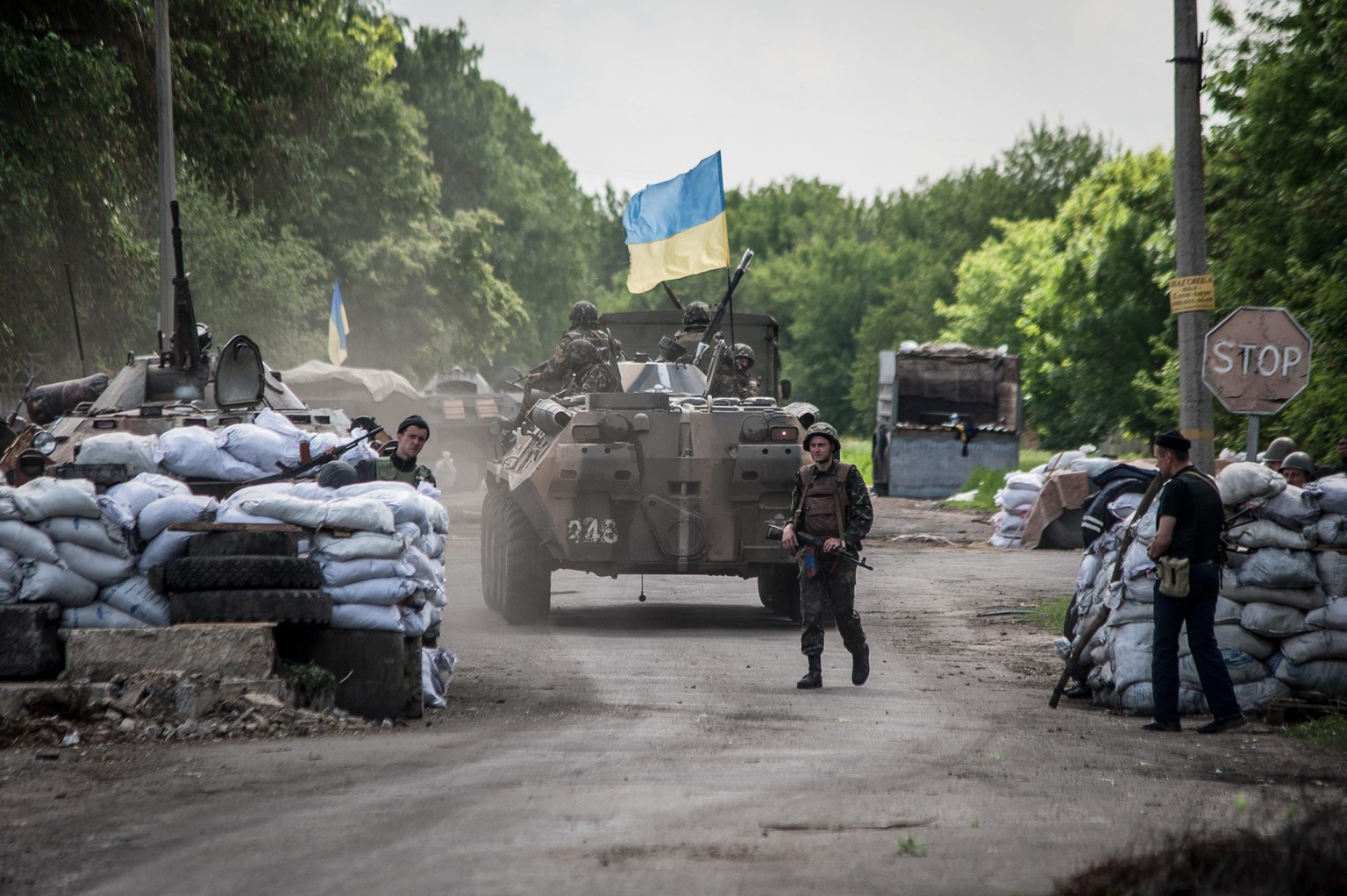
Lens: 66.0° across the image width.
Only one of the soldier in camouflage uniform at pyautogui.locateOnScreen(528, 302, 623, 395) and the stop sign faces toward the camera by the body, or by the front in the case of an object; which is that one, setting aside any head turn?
the stop sign

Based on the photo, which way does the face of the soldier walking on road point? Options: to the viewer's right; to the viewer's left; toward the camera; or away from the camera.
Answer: toward the camera

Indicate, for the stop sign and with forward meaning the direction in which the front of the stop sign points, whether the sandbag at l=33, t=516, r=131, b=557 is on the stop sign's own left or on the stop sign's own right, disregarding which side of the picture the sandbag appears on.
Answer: on the stop sign's own right

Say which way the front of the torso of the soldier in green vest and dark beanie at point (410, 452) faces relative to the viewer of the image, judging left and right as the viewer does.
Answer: facing the viewer and to the right of the viewer

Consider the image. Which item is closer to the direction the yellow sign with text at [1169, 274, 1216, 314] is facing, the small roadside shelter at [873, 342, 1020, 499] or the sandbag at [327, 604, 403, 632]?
the sandbag

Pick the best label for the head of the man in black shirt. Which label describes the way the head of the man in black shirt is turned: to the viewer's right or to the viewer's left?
to the viewer's left

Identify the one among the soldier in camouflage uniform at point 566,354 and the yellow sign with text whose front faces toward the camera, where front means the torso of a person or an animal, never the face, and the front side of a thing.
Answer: the yellow sign with text

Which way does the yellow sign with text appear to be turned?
toward the camera

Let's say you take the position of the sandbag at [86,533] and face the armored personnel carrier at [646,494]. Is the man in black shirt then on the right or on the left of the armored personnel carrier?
right

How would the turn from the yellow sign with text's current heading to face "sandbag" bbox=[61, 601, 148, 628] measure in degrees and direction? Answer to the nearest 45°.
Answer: approximately 45° to its right
